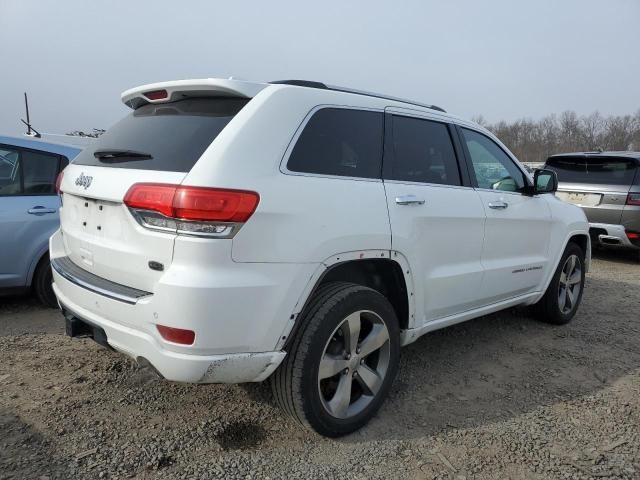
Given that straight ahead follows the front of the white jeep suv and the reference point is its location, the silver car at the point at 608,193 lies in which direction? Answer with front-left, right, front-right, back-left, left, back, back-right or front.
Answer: front

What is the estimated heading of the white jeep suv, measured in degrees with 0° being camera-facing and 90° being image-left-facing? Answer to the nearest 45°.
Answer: approximately 225°
